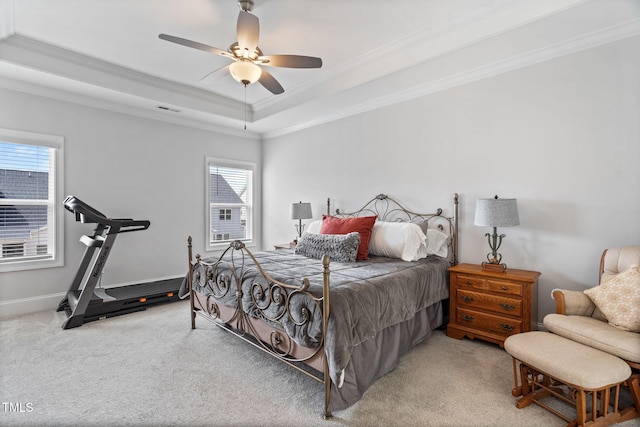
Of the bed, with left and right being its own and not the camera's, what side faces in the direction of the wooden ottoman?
left

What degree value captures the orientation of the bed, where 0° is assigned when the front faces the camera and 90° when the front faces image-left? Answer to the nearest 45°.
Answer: approximately 45°

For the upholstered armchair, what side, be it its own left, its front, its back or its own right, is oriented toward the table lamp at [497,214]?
right

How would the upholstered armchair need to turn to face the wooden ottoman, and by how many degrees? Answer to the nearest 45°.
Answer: approximately 45° to its left

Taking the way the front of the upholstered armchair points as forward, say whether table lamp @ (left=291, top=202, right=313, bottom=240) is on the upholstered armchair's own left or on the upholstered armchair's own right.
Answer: on the upholstered armchair's own right

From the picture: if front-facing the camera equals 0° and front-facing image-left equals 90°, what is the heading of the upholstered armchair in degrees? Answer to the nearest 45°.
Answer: approximately 45°
